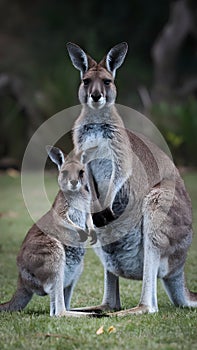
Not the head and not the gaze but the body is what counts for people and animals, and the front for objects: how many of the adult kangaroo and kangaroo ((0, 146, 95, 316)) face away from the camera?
0

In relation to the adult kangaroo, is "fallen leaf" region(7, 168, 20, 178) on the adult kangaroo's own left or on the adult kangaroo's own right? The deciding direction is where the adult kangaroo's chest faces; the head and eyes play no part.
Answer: on the adult kangaroo's own right

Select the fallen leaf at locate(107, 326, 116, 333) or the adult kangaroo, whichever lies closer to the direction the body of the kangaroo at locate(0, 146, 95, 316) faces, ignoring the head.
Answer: the fallen leaf

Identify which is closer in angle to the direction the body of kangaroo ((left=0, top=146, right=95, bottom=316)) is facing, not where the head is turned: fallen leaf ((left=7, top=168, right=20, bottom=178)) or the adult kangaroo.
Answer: the adult kangaroo

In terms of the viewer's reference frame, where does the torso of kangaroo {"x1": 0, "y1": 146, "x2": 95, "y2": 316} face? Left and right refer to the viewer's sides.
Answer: facing the viewer and to the right of the viewer

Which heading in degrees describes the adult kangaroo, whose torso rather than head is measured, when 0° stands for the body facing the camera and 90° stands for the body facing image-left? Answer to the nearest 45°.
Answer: approximately 45°

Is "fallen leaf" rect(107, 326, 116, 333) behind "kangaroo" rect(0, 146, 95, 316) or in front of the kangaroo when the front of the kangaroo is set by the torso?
in front
